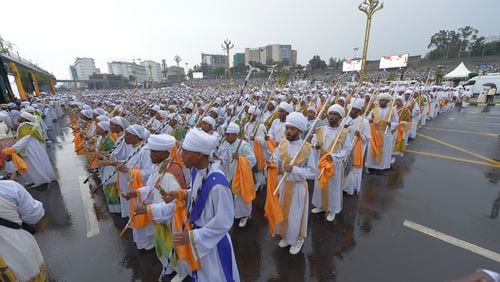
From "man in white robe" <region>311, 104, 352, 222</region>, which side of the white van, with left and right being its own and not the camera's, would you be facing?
left

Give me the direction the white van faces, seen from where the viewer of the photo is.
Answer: facing to the left of the viewer

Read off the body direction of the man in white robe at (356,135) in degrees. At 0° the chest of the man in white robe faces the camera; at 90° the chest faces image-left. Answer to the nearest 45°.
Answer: approximately 45°

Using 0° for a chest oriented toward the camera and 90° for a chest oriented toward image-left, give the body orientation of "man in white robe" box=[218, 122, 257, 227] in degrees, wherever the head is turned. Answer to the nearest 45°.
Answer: approximately 45°

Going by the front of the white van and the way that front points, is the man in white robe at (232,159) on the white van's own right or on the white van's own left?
on the white van's own left

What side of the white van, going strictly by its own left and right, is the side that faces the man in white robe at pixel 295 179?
left

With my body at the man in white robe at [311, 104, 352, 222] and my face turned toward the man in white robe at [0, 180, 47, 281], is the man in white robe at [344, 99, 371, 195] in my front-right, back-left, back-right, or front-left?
back-right
